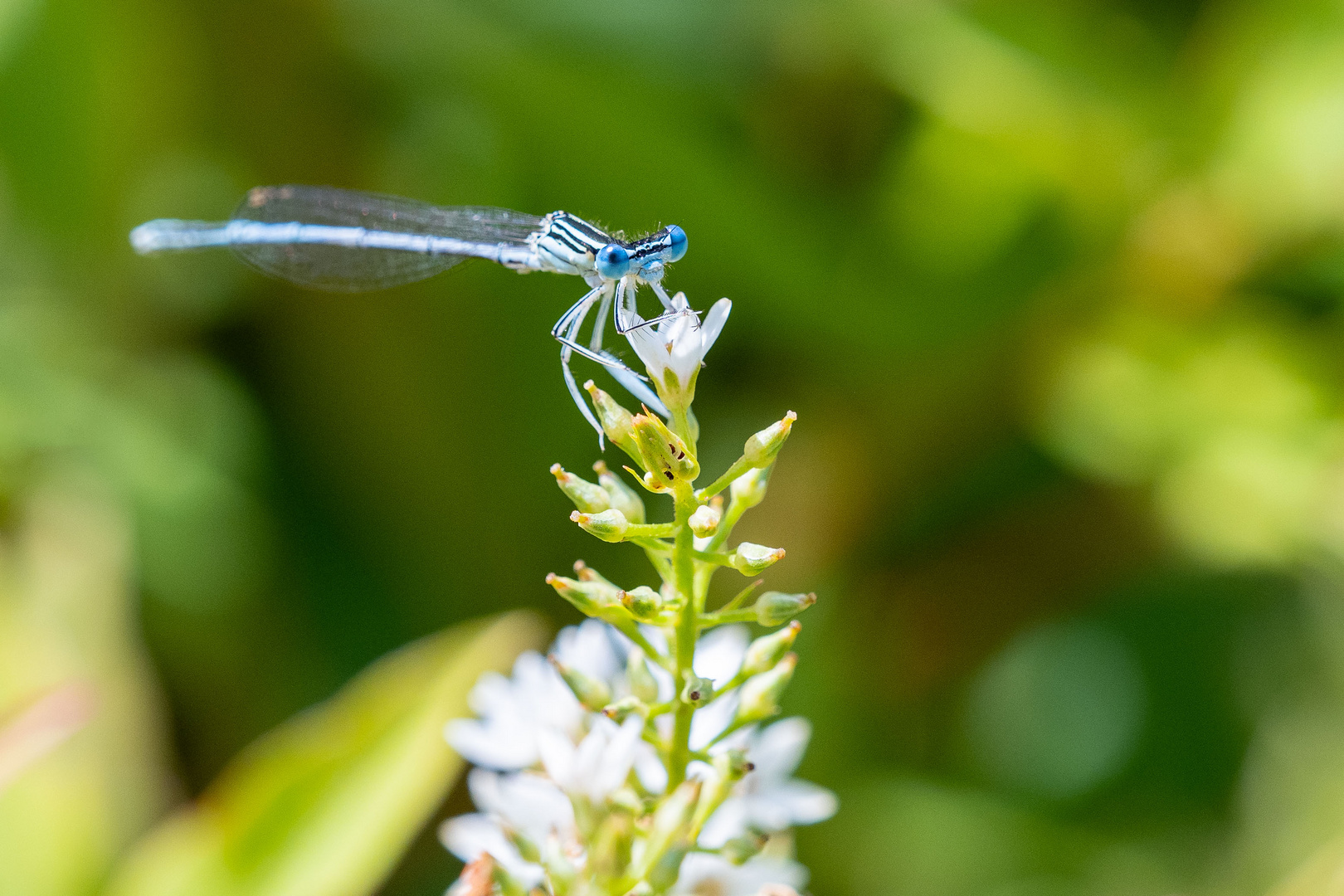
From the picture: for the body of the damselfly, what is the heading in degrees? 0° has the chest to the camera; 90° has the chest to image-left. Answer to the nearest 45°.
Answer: approximately 315°
